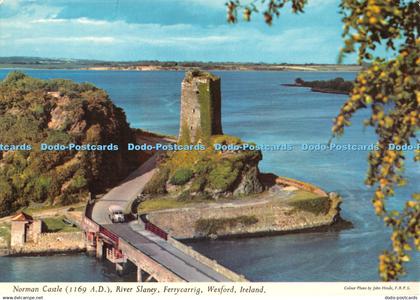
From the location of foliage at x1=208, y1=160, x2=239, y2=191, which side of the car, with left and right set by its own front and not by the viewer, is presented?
left

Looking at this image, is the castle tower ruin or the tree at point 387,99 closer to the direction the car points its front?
the tree

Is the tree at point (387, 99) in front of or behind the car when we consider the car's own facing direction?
in front

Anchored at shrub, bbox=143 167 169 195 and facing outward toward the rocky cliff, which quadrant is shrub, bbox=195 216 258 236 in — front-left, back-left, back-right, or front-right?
back-left

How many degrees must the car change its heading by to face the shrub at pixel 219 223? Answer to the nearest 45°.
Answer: approximately 45° to its left

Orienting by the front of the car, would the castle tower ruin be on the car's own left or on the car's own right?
on the car's own left

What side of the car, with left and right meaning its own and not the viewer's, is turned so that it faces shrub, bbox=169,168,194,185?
left

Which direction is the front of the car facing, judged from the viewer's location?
facing the viewer and to the right of the viewer

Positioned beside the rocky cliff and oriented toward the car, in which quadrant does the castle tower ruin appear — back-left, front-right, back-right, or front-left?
front-left

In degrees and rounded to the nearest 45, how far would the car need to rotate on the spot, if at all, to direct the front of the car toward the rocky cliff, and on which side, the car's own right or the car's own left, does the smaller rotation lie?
approximately 180°

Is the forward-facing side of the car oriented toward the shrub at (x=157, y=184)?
no

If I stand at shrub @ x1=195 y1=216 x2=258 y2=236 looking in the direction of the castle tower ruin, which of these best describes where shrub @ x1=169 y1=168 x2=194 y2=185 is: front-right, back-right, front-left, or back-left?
front-left

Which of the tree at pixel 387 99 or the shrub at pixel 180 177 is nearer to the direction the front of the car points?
the tree
